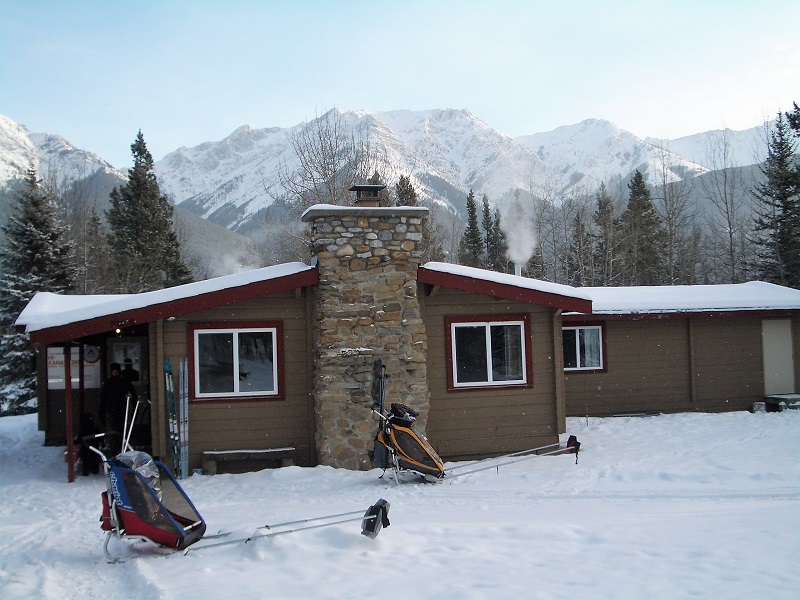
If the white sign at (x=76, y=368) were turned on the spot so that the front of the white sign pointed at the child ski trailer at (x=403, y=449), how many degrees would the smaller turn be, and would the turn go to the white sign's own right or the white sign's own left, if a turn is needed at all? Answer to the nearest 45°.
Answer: approximately 45° to the white sign's own left

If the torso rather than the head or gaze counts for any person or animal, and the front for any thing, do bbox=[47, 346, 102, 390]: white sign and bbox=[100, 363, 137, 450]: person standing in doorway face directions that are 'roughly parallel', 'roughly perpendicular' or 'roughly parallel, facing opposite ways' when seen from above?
roughly parallel

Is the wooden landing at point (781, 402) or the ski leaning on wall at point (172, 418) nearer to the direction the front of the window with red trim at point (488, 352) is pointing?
the ski leaning on wall

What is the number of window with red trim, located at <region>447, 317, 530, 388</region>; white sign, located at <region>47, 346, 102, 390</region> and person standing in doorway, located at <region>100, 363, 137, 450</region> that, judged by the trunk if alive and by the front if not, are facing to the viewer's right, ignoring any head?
0

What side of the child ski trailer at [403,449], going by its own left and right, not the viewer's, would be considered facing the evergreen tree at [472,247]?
left

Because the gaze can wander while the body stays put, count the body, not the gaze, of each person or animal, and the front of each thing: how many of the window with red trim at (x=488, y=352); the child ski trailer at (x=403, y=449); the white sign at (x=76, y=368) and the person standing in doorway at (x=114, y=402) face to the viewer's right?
1

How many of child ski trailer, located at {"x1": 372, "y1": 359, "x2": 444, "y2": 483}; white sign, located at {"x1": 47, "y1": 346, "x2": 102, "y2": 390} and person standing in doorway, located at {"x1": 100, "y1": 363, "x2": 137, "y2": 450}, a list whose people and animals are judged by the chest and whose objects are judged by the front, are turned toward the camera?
2

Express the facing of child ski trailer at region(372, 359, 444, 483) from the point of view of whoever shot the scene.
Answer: facing to the right of the viewer

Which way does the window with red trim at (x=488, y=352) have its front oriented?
toward the camera

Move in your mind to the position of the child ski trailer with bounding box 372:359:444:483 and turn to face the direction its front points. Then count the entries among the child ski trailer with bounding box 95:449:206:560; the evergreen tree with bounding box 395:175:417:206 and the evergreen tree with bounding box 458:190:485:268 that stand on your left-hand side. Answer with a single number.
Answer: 2

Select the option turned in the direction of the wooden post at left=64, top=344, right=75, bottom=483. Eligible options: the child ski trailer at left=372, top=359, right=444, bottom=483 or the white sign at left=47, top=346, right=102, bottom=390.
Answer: the white sign

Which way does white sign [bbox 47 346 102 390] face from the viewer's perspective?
toward the camera

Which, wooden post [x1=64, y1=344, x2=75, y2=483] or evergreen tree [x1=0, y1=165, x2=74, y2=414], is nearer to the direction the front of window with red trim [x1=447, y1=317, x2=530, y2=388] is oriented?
the wooden post

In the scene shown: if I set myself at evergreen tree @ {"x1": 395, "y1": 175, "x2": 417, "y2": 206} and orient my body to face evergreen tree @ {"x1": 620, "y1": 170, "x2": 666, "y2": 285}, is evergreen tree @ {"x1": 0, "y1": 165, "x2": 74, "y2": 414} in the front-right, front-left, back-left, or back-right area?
back-right
